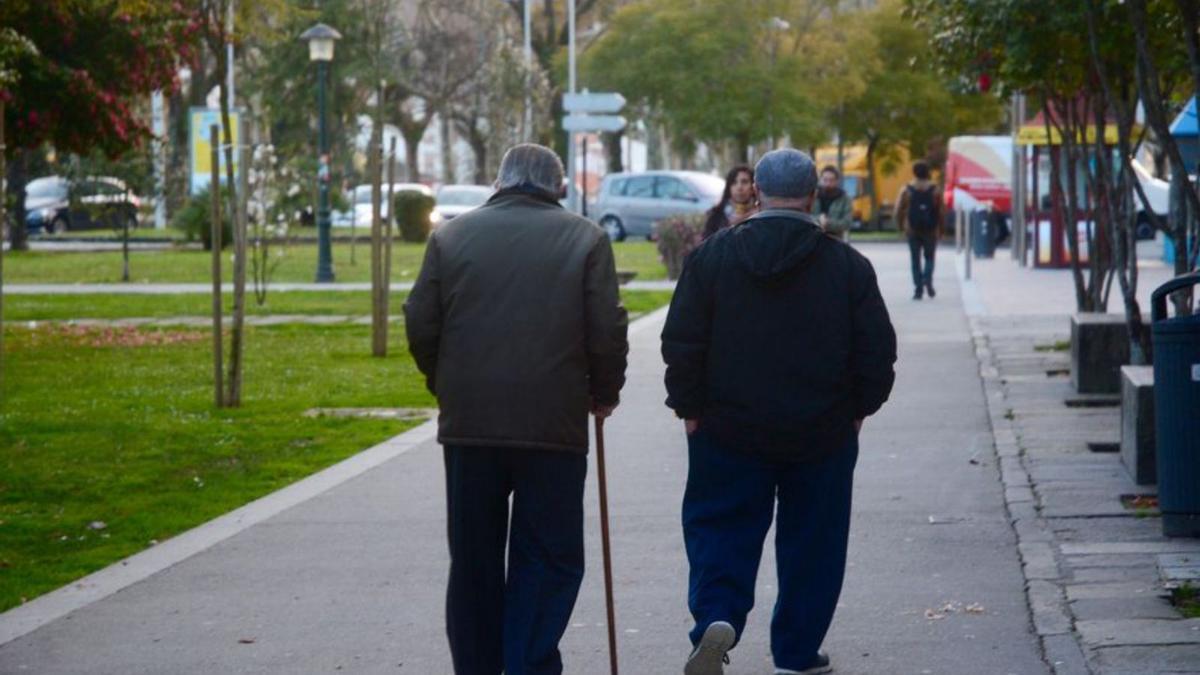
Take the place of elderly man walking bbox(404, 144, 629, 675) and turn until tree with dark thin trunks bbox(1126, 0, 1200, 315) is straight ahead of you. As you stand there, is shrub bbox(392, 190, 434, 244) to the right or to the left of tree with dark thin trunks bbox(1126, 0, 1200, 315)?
left

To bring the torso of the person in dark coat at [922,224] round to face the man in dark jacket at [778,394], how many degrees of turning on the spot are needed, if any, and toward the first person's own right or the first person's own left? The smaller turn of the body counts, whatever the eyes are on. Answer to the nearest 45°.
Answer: approximately 180°

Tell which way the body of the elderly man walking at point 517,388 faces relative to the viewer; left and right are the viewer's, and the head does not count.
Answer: facing away from the viewer

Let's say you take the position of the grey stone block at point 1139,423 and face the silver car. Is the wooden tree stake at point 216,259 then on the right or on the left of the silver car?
left

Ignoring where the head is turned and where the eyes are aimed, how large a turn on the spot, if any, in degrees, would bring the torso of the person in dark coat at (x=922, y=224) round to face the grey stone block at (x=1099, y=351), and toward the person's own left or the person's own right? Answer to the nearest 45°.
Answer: approximately 180°

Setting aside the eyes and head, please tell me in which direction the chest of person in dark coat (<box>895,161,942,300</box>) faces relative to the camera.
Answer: away from the camera

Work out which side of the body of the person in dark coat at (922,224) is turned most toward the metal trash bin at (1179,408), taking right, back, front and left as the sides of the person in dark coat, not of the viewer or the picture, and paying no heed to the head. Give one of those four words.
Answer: back

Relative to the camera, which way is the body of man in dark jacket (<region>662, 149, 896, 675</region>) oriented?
away from the camera

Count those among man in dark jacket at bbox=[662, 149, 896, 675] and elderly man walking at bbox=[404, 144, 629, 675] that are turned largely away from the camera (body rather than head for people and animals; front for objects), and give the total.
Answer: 2

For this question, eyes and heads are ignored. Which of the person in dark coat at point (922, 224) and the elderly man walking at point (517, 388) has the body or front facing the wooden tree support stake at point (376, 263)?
the elderly man walking

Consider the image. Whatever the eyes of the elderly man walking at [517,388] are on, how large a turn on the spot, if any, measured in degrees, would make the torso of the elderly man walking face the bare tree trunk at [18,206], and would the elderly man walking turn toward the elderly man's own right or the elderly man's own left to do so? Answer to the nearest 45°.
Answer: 0° — they already face it

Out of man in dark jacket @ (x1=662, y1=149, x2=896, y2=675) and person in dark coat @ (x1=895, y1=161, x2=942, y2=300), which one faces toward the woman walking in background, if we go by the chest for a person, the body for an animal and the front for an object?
the man in dark jacket

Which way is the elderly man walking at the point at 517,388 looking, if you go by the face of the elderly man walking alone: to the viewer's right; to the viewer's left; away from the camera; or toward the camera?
away from the camera
